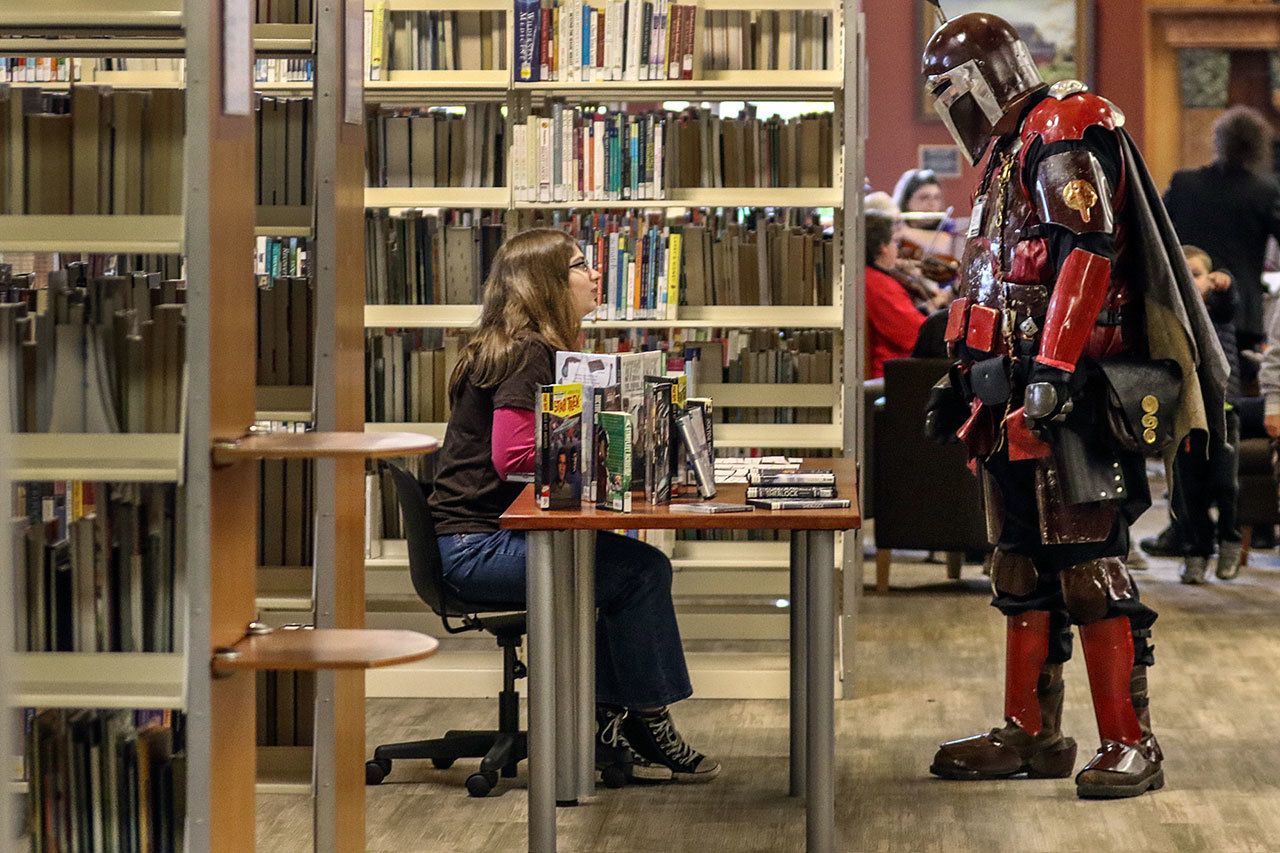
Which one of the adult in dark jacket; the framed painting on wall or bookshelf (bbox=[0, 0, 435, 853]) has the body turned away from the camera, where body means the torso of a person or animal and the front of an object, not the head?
the adult in dark jacket

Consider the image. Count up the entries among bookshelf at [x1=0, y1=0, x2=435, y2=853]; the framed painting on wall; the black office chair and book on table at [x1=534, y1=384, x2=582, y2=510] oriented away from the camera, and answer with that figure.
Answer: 0

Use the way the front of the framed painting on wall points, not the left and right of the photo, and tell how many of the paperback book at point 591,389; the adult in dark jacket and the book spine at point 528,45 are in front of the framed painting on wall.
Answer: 3

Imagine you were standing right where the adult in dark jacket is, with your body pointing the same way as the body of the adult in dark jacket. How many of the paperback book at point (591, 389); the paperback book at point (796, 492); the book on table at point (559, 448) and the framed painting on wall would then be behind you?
3

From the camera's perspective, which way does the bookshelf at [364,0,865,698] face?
toward the camera

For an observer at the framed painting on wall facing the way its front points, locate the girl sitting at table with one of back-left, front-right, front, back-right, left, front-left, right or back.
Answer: front

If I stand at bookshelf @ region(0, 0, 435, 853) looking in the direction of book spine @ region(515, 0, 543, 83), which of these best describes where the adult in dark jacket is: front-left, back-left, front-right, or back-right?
front-right

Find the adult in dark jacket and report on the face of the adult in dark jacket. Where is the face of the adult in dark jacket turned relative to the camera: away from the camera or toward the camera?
away from the camera

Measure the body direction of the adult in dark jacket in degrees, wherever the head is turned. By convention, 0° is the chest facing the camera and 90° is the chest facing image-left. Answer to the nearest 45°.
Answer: approximately 180°

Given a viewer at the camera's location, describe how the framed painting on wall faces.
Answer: facing the viewer

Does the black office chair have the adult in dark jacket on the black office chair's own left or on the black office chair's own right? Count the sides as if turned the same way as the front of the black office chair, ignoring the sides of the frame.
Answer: on the black office chair's own left

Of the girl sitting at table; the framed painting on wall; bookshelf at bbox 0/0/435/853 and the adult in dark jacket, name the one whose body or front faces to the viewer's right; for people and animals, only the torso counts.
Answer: the girl sitting at table

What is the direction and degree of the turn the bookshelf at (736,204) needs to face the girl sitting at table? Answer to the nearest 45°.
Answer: approximately 45° to its right

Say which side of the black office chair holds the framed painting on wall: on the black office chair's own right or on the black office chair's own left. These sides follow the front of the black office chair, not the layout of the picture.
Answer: on the black office chair's own left

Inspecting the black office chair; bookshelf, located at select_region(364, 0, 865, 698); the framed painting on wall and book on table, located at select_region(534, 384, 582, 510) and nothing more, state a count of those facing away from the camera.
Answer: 0

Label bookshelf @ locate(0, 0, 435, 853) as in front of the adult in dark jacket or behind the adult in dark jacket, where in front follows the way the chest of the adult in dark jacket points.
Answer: behind

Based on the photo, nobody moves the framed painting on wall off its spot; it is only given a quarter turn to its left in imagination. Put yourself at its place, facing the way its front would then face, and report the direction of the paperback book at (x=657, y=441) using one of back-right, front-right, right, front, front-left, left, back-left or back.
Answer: right

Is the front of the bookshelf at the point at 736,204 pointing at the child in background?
no

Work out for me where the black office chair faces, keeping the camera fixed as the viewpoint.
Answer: facing to the right of the viewer

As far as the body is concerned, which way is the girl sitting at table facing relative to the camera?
to the viewer's right

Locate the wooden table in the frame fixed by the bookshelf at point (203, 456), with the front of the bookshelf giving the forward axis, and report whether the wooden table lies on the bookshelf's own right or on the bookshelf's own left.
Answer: on the bookshelf's own left
